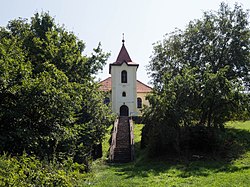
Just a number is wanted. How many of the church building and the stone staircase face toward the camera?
2

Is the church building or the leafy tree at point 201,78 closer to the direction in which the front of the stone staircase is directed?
the leafy tree

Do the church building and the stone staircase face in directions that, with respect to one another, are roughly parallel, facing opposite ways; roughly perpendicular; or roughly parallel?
roughly parallel

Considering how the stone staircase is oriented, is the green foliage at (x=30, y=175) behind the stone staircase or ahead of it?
ahead

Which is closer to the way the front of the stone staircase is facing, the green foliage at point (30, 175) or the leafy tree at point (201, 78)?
the green foliage

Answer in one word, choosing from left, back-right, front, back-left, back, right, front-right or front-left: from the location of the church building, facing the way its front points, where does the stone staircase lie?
front

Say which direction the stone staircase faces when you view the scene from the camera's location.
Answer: facing the viewer

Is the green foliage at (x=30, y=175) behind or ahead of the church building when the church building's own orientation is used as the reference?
ahead

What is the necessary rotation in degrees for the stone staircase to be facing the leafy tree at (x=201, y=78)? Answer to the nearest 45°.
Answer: approximately 45° to its left

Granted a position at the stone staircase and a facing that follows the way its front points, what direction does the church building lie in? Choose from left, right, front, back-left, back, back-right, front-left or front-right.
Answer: back

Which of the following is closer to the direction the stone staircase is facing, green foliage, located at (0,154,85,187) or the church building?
the green foliage

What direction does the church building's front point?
toward the camera
